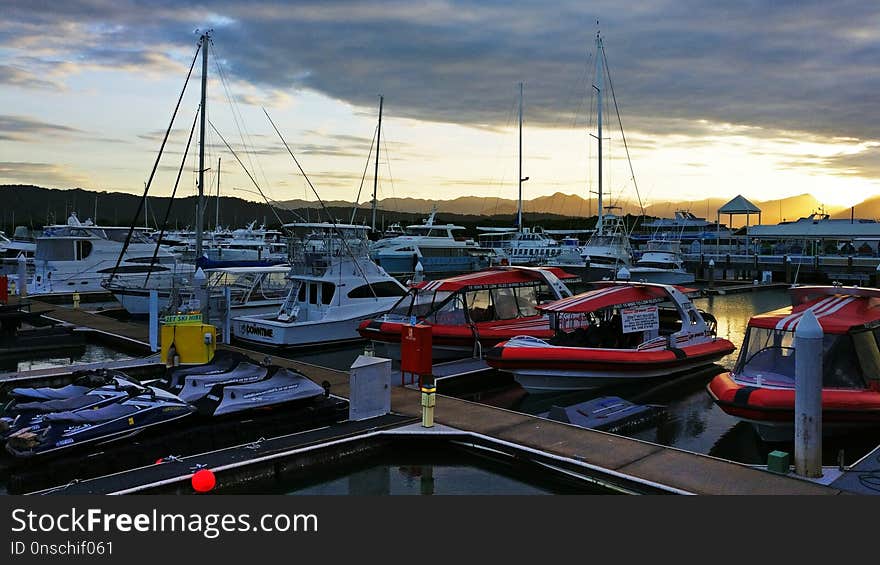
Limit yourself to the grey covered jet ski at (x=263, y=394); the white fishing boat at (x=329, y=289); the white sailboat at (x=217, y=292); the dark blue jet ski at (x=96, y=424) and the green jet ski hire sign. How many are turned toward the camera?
1

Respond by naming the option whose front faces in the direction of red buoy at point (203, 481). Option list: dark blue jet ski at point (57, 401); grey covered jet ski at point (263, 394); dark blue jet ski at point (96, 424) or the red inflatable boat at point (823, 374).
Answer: the red inflatable boat

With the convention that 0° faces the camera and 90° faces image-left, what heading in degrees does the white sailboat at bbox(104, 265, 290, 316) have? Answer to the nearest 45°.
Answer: approximately 90°

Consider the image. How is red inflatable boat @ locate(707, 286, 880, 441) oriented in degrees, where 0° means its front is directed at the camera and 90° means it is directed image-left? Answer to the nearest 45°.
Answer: approximately 45°

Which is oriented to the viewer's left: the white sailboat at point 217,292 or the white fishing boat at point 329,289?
the white sailboat at point 217,292

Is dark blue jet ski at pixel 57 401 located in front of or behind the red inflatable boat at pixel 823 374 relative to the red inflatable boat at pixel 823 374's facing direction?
in front

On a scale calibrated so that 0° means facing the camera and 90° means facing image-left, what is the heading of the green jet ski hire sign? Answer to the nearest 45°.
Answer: approximately 0°

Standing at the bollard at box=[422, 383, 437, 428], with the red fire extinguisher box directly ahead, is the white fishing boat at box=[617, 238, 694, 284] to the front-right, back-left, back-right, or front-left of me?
front-right

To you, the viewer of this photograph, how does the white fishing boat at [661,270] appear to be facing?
facing the viewer and to the left of the viewer
